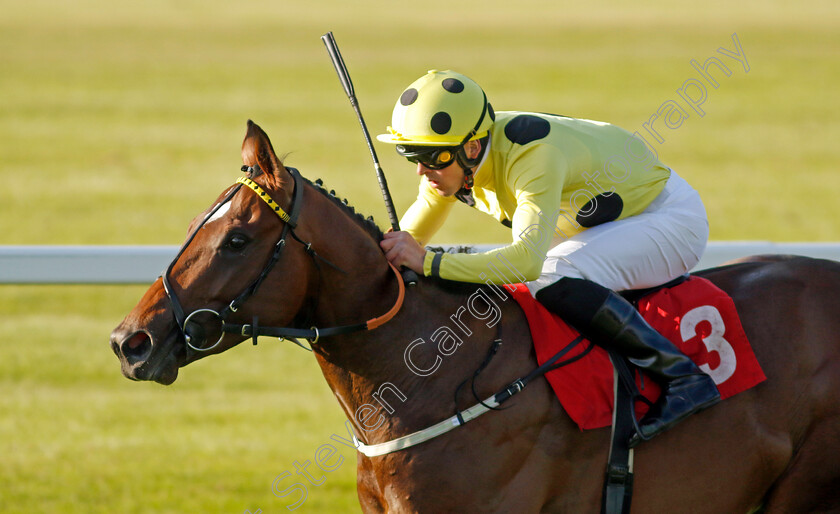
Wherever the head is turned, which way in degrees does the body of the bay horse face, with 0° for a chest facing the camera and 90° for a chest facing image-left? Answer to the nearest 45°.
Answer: approximately 90°

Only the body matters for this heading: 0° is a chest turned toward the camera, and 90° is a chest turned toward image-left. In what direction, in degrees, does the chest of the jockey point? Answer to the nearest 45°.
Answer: approximately 90°
